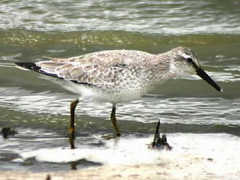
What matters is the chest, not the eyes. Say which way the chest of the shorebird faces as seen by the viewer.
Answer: to the viewer's right
